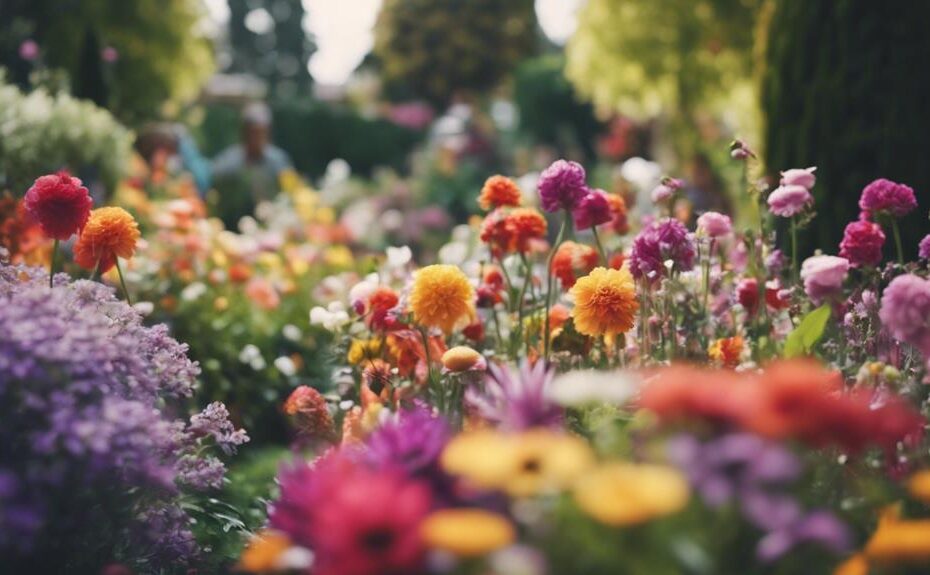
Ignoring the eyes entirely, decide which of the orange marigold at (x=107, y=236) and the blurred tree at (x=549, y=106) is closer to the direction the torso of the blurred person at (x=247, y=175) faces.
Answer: the orange marigold

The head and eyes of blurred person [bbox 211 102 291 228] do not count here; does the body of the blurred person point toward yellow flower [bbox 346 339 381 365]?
yes

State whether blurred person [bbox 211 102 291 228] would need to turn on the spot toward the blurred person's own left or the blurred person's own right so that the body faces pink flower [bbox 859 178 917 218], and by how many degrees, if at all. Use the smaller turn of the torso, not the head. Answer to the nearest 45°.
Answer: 0° — they already face it

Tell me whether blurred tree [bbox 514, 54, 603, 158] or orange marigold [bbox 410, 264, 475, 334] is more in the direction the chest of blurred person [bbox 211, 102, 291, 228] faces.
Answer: the orange marigold

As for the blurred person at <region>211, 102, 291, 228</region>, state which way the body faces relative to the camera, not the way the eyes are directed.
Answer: toward the camera

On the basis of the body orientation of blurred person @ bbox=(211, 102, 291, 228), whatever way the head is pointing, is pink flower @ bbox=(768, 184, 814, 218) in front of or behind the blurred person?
in front

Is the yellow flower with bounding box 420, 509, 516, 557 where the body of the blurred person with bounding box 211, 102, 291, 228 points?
yes

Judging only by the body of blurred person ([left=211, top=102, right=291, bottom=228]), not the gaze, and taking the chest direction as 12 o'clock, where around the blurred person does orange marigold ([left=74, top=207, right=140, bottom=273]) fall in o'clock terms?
The orange marigold is roughly at 12 o'clock from the blurred person.

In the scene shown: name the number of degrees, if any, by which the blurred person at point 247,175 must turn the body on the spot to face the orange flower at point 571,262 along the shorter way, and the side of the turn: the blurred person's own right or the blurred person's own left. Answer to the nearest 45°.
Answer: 0° — they already face it

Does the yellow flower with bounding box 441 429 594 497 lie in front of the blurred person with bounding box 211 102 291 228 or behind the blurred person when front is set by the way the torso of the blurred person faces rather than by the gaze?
in front

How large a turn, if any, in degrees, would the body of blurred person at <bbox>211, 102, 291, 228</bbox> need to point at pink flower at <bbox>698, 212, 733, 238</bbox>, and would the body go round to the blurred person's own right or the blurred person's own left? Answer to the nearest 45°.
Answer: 0° — they already face it

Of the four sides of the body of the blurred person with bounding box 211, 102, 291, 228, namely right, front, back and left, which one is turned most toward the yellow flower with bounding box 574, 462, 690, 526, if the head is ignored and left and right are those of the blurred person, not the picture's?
front

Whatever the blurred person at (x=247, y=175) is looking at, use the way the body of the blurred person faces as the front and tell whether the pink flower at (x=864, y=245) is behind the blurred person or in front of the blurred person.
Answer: in front
